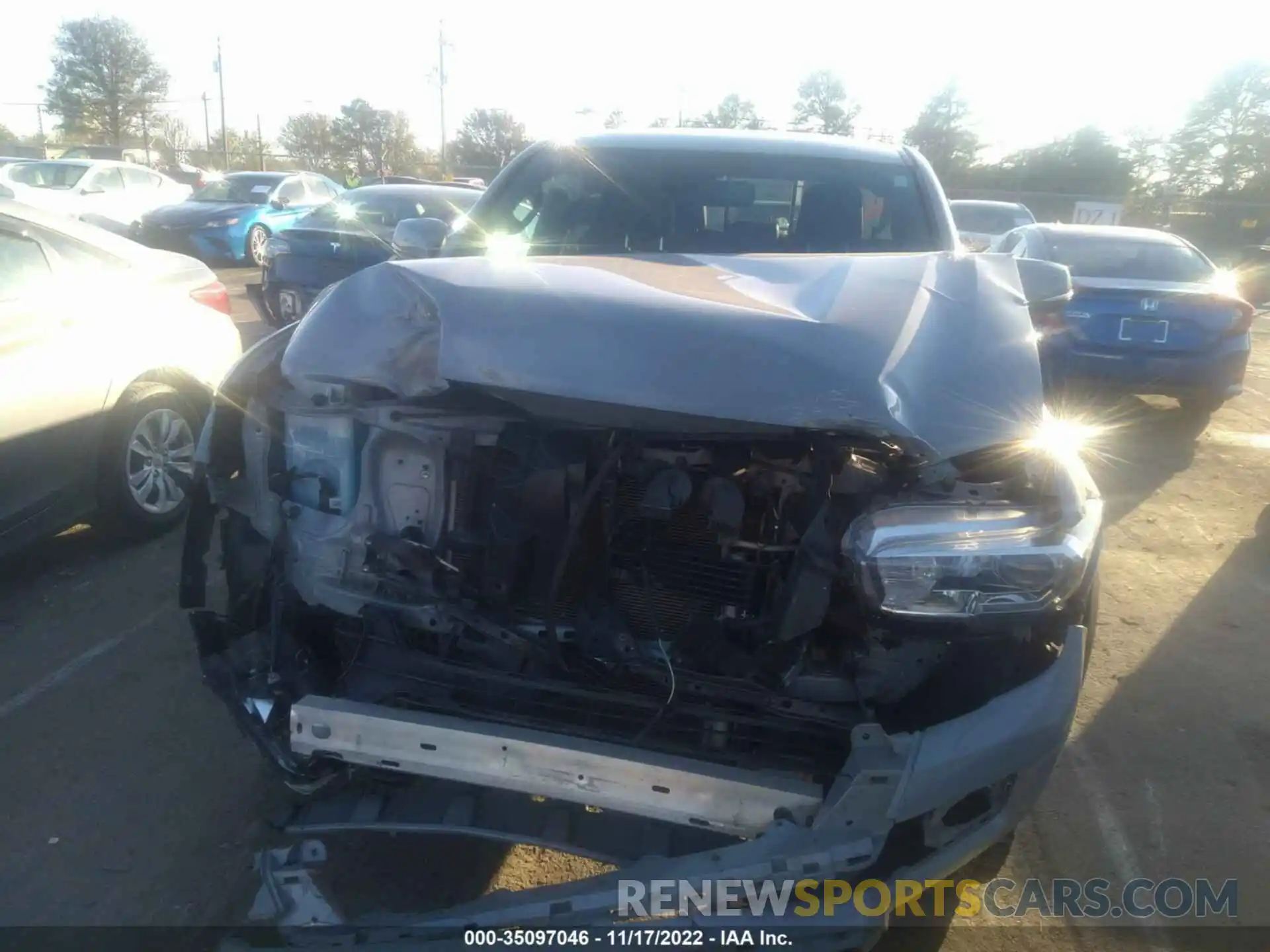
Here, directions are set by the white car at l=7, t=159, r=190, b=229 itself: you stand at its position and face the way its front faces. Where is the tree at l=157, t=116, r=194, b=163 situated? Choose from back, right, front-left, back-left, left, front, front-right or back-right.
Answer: back-right

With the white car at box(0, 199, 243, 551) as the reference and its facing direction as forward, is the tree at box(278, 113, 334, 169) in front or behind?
behind

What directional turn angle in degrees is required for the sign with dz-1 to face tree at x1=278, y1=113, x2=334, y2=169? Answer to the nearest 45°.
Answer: approximately 90° to its right

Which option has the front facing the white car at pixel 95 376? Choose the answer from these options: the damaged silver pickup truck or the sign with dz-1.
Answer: the sign with dz-1

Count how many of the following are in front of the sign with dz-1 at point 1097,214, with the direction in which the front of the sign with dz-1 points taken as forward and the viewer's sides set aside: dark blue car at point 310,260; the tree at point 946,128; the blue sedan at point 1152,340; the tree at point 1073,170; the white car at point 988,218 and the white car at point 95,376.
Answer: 4

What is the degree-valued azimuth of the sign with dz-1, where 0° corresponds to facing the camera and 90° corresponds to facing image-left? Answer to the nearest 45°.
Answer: approximately 0°

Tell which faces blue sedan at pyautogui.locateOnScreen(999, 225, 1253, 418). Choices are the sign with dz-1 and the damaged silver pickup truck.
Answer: the sign with dz-1

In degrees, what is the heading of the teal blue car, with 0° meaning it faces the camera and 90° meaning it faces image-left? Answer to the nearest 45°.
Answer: approximately 45°

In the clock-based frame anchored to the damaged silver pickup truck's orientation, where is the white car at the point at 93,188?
The white car is roughly at 5 o'clock from the damaged silver pickup truck.
